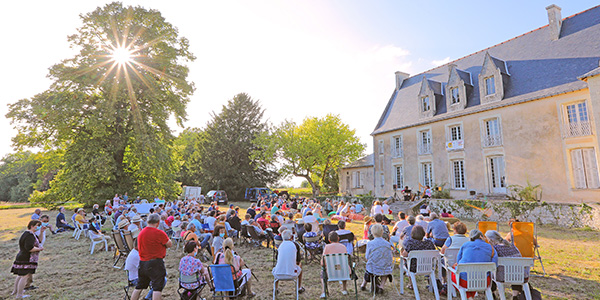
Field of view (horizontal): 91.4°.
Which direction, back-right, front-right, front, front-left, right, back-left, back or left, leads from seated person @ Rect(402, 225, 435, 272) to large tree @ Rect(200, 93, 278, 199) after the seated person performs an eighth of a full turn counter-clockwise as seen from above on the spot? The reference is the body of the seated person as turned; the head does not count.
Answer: front

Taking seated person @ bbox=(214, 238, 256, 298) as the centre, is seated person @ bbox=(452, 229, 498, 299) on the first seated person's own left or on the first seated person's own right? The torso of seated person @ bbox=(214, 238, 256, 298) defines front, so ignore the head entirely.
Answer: on the first seated person's own right

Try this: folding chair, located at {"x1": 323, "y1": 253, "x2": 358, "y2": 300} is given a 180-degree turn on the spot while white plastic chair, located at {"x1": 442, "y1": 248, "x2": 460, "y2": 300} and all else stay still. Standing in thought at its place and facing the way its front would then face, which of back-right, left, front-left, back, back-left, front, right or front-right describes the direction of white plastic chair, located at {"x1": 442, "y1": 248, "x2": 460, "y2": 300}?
left

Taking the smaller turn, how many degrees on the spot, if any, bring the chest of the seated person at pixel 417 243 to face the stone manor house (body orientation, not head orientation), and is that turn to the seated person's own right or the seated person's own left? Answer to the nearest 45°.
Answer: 0° — they already face it

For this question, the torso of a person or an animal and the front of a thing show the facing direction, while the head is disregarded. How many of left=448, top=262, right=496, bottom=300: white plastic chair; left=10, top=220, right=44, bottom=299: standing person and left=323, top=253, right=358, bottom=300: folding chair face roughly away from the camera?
2

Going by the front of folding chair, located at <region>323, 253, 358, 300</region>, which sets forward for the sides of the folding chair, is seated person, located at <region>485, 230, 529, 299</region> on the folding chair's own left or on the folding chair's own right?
on the folding chair's own right

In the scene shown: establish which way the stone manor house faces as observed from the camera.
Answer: facing the viewer and to the left of the viewer

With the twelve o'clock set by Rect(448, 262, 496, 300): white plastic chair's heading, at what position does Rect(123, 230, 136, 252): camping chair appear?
The camping chair is roughly at 9 o'clock from the white plastic chair.

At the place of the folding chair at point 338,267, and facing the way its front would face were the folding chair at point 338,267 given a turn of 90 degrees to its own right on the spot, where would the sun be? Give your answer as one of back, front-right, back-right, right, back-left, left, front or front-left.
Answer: back-left

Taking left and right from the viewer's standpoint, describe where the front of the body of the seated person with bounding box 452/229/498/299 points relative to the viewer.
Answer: facing away from the viewer

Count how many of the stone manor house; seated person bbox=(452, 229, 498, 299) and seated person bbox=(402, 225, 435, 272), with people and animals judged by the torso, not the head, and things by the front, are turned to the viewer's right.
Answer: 0

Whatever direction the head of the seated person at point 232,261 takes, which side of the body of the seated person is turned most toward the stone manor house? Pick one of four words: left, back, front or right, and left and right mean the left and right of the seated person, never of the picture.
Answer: front

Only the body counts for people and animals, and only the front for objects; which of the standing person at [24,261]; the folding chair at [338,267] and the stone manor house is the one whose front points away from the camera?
the folding chair

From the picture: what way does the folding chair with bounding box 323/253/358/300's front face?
away from the camera

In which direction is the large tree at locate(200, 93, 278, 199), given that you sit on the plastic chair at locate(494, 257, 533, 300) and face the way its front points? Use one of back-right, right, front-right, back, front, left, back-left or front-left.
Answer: front-left

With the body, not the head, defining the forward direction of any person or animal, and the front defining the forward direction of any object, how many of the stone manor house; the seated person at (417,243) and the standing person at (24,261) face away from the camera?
1

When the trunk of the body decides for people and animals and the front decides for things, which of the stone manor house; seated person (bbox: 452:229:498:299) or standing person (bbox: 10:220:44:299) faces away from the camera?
the seated person

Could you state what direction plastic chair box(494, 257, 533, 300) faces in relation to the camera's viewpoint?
facing away from the viewer
